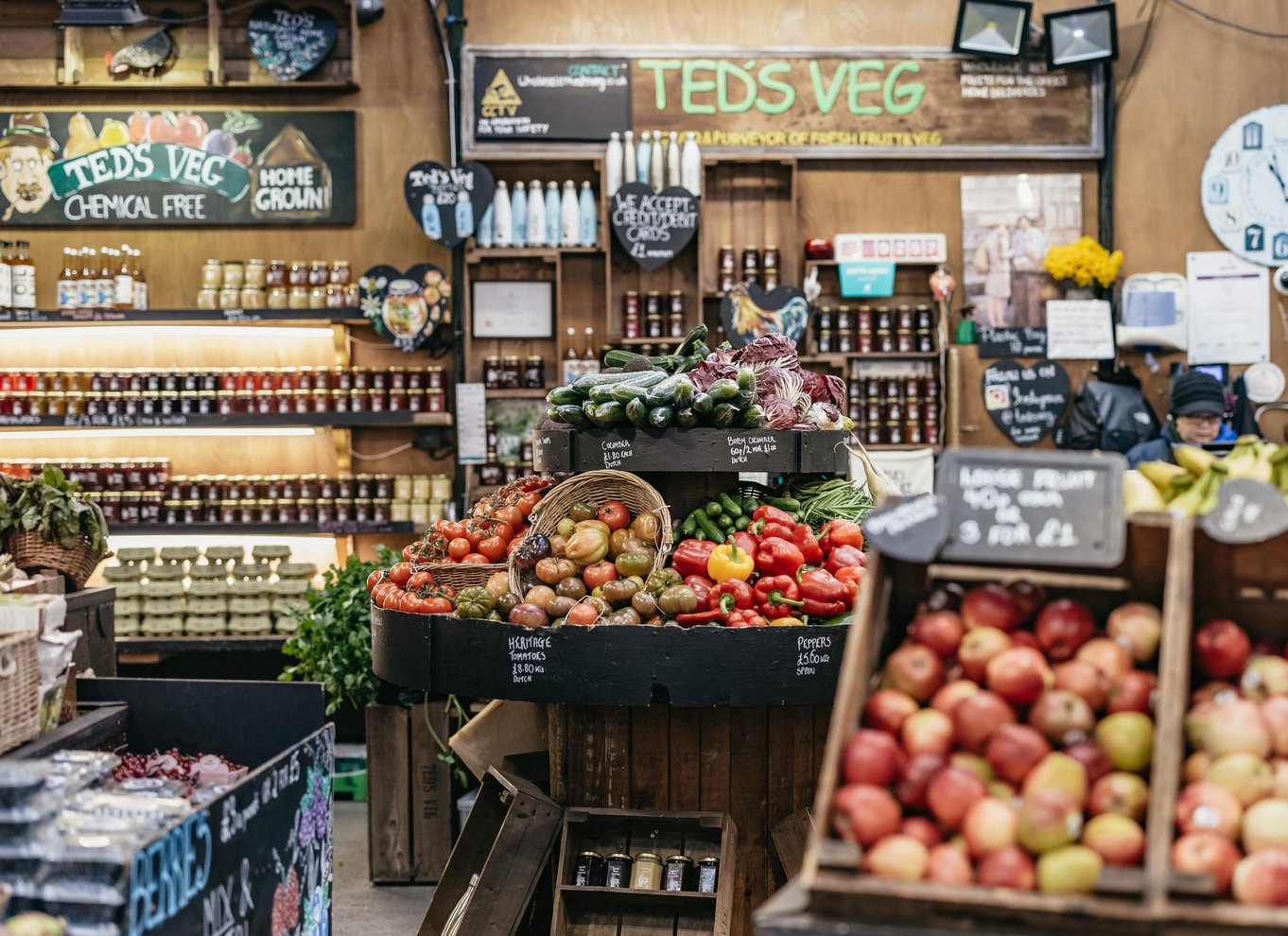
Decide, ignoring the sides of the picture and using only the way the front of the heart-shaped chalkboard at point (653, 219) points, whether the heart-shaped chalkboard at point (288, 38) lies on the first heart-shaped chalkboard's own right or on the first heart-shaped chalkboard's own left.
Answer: on the first heart-shaped chalkboard's own right

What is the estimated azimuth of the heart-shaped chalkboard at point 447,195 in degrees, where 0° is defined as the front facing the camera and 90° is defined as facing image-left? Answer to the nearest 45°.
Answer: approximately 0°

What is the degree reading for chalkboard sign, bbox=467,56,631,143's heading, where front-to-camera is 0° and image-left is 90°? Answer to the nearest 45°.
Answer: approximately 0°

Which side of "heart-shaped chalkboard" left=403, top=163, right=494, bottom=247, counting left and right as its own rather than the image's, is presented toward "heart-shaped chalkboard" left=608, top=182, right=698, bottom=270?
left

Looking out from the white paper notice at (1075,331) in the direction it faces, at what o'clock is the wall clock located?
The wall clock is roughly at 8 o'clock from the white paper notice.

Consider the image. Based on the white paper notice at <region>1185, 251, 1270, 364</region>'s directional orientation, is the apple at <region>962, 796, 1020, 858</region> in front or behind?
in front

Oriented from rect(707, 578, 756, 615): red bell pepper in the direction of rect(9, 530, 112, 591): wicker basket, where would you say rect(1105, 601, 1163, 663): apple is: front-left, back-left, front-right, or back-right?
back-left

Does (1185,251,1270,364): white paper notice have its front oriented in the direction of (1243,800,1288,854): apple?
yes
